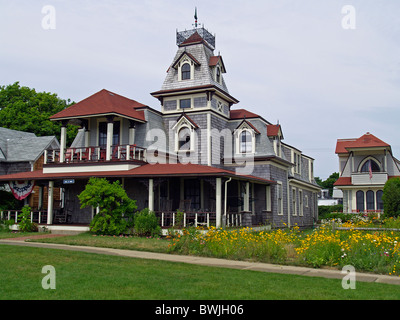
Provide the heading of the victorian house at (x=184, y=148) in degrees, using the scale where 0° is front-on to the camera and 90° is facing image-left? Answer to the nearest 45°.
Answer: approximately 45°

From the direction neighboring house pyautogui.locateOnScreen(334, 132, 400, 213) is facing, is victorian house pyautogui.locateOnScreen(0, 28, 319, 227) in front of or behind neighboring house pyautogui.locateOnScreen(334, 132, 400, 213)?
in front

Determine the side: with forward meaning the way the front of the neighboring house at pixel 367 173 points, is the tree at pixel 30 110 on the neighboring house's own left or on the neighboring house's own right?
on the neighboring house's own right

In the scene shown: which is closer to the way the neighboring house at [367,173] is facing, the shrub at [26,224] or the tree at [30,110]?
the shrub

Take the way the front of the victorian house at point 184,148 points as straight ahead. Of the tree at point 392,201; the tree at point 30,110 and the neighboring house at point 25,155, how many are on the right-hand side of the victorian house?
2

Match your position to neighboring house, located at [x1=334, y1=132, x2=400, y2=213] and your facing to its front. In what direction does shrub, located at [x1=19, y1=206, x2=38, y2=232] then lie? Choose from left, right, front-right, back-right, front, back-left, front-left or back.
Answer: front-right

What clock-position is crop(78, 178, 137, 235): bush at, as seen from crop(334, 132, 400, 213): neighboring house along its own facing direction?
The bush is roughly at 1 o'clock from the neighboring house.

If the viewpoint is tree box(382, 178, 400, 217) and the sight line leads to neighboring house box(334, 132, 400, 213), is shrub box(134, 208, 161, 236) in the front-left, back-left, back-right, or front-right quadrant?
back-left

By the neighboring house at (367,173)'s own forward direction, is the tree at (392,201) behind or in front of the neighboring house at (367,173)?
in front

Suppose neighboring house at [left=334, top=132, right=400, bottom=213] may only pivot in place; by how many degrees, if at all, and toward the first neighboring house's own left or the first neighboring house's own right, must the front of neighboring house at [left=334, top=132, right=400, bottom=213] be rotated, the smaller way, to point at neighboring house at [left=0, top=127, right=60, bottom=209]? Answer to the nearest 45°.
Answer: approximately 90° to the first neighboring house's own right

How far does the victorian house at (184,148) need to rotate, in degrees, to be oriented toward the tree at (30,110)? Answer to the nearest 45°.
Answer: approximately 90° to its right
